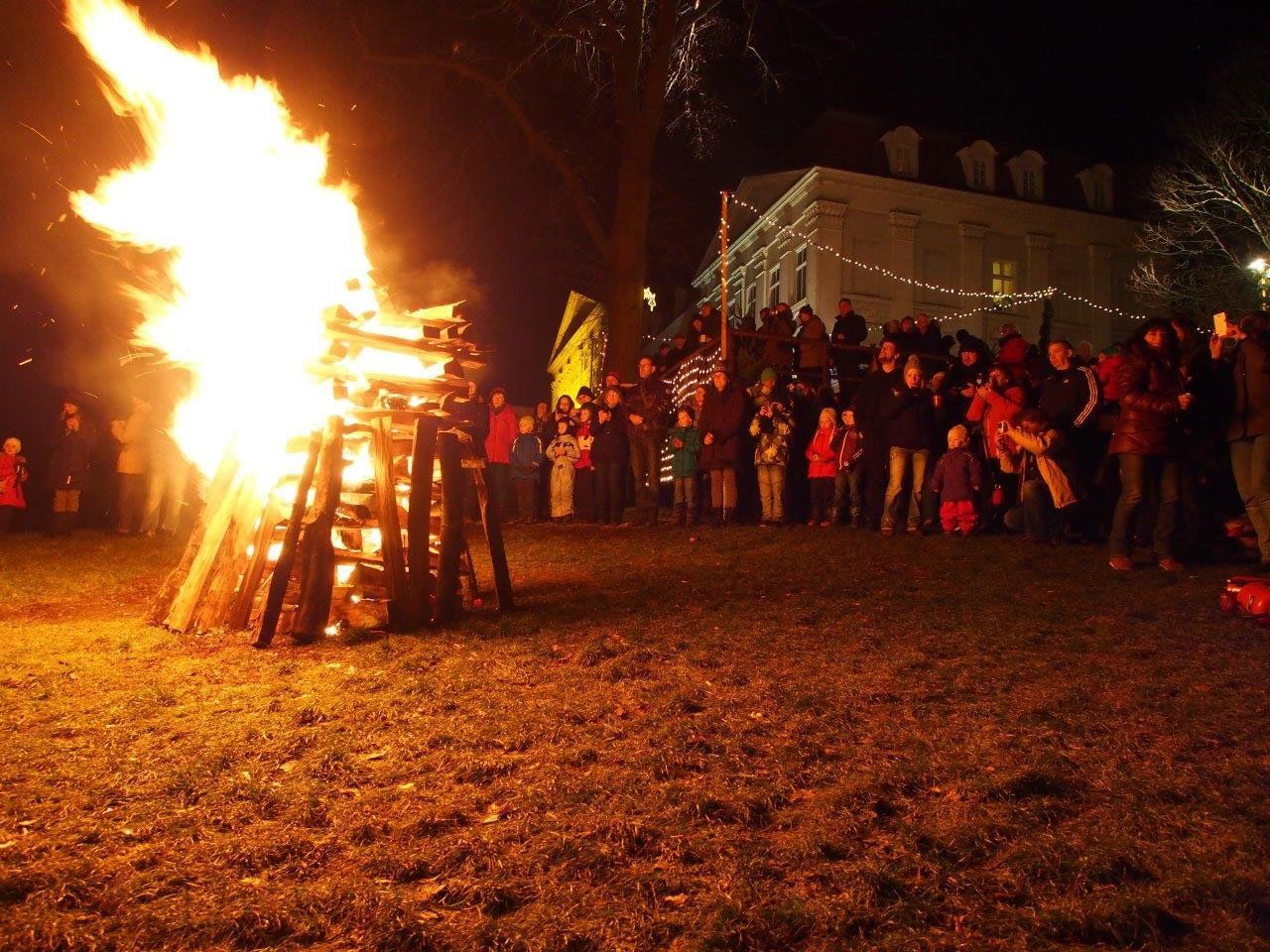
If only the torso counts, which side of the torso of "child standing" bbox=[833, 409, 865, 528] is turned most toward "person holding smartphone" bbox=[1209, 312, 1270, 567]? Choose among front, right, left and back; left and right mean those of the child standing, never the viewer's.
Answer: left

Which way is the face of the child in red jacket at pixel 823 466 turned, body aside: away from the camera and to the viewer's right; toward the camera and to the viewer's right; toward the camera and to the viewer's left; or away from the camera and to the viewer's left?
toward the camera and to the viewer's left

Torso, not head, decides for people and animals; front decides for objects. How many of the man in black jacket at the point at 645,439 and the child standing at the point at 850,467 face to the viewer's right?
0

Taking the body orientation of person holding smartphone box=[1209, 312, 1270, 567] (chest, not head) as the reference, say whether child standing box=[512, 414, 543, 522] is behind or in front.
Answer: in front

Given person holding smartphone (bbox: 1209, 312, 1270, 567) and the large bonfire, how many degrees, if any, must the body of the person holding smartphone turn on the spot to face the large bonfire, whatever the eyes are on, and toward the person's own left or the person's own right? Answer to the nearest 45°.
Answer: approximately 45° to the person's own left

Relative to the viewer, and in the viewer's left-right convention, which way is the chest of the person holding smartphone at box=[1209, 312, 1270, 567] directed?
facing to the left of the viewer

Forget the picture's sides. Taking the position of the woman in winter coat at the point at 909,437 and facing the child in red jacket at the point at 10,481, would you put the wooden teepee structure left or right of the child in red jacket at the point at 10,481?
left

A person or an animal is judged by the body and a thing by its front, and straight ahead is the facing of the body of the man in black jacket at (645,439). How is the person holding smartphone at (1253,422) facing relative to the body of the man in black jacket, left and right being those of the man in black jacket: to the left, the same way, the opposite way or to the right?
to the right

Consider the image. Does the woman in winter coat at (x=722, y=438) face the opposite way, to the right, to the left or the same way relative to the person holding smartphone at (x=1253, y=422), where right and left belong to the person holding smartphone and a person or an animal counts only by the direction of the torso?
to the left

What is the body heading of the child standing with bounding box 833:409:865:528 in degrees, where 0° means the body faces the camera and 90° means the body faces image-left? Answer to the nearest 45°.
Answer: approximately 45°

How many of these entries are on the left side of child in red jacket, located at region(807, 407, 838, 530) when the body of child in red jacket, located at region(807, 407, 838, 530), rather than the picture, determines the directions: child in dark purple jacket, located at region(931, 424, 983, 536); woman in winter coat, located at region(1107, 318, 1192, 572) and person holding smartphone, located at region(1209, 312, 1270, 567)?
3

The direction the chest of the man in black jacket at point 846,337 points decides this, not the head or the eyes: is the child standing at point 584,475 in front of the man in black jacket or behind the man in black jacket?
in front

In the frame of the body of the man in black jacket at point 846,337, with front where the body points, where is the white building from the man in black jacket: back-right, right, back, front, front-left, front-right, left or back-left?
back-right
